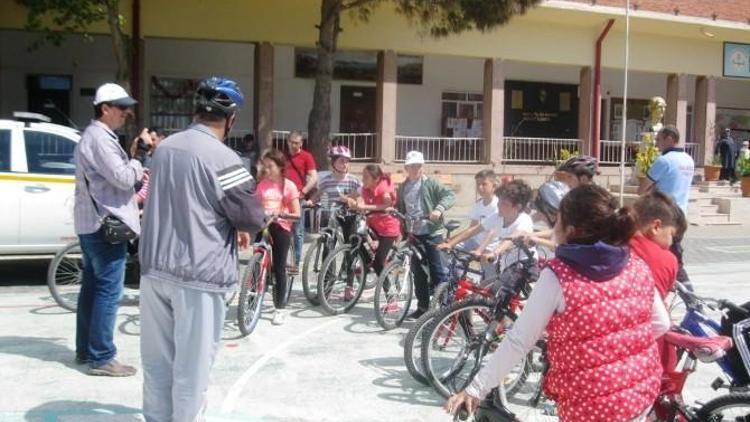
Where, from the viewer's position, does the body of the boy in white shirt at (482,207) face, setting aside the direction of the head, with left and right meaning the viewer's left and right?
facing the viewer and to the left of the viewer

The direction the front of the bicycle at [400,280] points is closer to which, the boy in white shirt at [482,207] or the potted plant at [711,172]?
the boy in white shirt

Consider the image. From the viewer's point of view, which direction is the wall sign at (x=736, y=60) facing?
toward the camera

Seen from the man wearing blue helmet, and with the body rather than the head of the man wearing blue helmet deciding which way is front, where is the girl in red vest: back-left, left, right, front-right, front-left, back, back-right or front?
right

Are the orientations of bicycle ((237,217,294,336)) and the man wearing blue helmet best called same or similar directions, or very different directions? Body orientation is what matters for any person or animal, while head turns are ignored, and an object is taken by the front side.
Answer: very different directions

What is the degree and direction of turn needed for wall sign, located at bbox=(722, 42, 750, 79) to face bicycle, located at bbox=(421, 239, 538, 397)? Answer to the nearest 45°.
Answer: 0° — it already faces it

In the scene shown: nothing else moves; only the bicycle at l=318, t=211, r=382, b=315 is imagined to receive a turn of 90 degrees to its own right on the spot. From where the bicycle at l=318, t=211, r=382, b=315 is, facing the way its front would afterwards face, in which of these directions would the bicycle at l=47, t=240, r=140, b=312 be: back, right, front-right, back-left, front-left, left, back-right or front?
front-left

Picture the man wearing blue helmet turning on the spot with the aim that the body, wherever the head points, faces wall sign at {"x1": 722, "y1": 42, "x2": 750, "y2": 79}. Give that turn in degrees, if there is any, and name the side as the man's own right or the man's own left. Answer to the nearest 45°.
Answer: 0° — they already face it

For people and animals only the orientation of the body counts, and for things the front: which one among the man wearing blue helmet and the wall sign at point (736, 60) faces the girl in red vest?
the wall sign

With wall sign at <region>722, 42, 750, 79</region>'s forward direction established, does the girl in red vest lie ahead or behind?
ahead

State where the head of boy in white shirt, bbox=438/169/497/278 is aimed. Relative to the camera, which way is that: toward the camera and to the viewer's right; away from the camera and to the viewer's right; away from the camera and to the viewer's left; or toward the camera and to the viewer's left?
toward the camera and to the viewer's left

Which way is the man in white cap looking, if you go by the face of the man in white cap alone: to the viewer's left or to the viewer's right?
to the viewer's right
